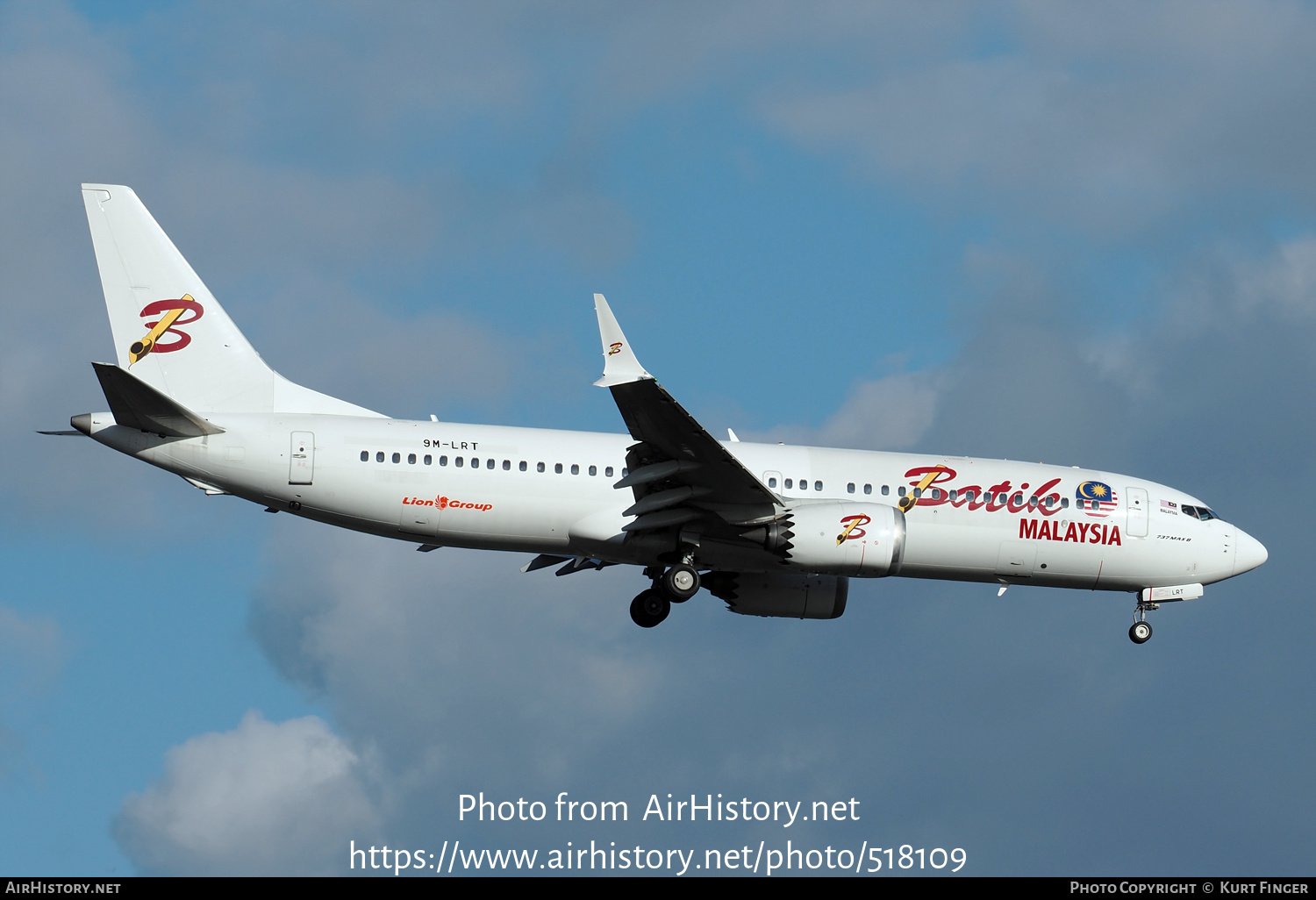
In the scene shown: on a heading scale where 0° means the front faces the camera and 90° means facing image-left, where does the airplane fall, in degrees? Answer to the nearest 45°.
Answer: approximately 270°
